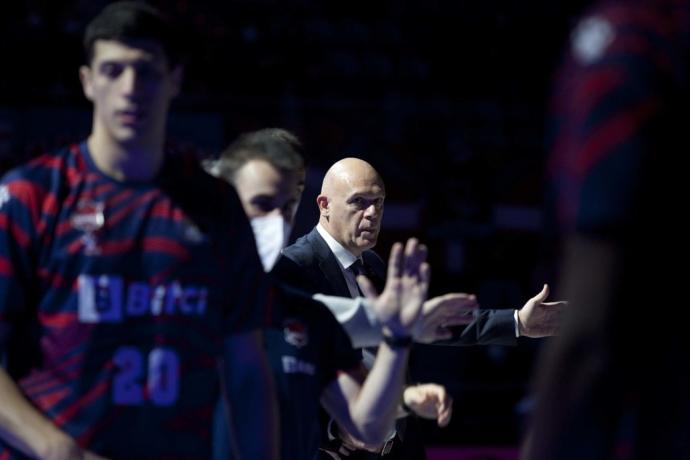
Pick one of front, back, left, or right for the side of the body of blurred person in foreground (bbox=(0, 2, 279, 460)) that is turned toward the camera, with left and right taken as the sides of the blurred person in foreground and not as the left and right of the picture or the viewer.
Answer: front

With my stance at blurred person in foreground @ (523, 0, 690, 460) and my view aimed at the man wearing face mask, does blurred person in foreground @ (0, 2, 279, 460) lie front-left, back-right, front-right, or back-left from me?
front-left

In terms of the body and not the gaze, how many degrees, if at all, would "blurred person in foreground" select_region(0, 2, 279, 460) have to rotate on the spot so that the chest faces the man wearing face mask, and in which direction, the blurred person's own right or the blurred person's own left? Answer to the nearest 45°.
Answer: approximately 135° to the blurred person's own left

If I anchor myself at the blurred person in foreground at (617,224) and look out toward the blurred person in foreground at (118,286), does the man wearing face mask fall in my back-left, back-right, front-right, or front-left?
front-right

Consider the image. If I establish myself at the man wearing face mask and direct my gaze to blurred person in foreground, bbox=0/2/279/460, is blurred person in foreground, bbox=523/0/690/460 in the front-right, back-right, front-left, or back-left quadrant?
front-left

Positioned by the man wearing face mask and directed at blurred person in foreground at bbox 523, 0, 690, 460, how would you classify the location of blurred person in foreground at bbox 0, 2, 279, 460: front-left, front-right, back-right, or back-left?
front-right

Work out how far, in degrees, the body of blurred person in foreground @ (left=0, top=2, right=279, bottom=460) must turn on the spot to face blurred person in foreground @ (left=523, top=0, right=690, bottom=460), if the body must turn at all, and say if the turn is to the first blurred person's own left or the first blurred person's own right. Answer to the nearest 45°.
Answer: approximately 45° to the first blurred person's own left
